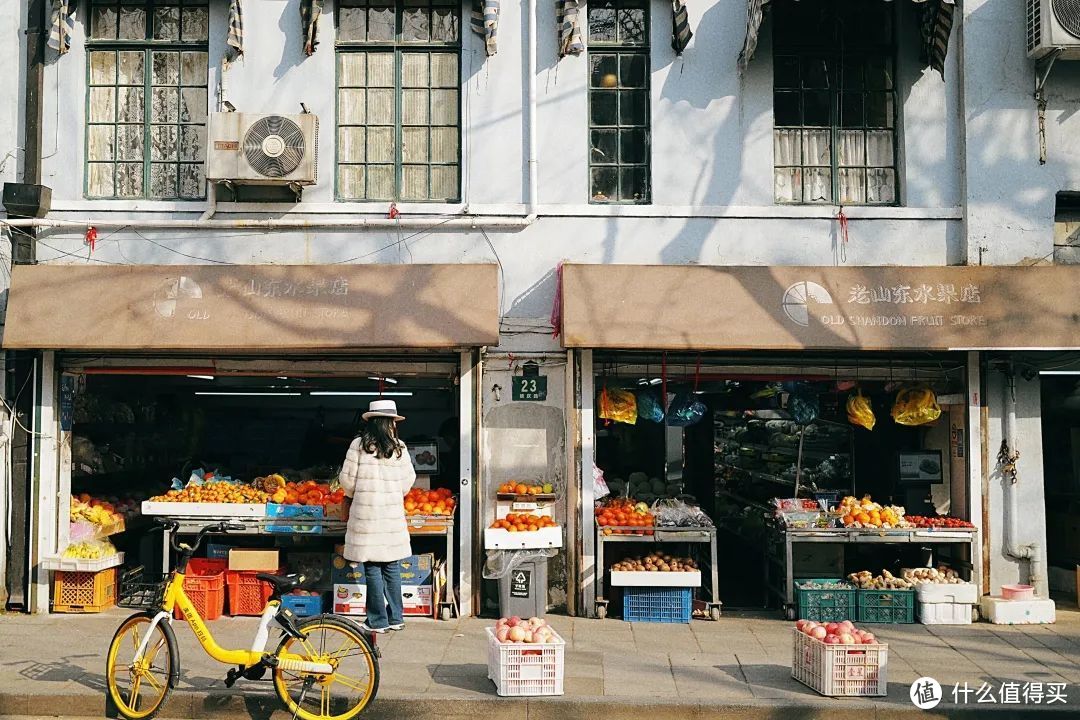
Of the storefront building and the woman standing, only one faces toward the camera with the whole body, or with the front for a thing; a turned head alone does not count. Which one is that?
the storefront building

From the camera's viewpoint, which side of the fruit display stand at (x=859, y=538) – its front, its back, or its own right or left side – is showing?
front

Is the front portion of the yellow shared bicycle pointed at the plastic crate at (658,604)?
no

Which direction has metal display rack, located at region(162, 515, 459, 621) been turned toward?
toward the camera

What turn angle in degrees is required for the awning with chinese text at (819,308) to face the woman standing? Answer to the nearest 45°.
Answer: approximately 45° to its right

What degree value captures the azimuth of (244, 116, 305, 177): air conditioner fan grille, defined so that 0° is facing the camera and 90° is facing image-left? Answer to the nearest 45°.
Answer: approximately 0°

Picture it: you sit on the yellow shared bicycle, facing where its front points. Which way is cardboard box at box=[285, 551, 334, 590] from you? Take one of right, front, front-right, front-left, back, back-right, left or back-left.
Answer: right

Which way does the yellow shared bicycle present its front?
to the viewer's left

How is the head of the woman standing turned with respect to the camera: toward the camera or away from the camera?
away from the camera

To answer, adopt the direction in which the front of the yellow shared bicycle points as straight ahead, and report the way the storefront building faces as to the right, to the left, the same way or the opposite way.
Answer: to the left

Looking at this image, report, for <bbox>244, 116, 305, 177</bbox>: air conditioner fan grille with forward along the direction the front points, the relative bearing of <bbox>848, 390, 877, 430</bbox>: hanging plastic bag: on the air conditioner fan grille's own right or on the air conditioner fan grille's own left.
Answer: on the air conditioner fan grille's own left

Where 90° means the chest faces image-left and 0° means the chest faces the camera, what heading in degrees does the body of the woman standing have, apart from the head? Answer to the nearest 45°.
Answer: approximately 180°

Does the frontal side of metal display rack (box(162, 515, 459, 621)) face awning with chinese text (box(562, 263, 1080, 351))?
no

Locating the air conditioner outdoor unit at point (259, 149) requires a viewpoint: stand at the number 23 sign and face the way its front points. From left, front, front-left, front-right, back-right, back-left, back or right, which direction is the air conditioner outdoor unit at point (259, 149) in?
right

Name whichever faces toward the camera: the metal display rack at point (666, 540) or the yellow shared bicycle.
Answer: the metal display rack

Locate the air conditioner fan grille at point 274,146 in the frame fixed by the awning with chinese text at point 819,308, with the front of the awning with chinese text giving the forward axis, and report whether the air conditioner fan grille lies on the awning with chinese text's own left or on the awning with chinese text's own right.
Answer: on the awning with chinese text's own right

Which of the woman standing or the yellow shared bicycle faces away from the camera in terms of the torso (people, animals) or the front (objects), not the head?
the woman standing

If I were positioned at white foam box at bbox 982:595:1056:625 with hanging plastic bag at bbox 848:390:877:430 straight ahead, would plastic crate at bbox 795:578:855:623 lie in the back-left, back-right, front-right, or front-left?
front-left

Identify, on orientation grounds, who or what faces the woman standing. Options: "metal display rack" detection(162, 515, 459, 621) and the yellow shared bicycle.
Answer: the metal display rack

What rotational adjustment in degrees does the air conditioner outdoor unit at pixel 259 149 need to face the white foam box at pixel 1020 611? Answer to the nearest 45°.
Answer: approximately 90° to its left

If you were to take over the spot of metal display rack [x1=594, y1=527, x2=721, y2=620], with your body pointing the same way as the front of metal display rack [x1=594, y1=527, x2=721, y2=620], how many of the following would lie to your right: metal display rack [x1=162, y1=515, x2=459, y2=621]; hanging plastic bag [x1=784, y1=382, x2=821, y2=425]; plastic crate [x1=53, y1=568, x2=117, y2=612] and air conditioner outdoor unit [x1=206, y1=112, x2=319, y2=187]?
3

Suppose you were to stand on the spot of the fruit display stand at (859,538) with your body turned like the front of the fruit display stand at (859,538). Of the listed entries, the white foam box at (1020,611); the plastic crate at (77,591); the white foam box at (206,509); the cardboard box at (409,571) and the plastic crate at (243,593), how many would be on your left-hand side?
1
